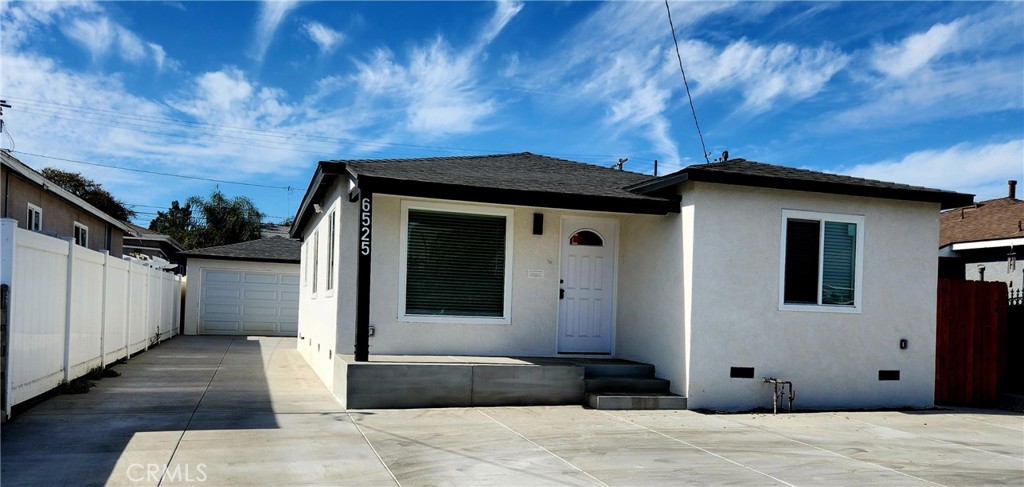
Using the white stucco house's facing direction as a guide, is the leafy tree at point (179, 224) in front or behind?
behind

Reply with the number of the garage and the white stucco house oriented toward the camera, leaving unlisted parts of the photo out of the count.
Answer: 2

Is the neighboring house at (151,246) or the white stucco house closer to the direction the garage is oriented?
the white stucco house

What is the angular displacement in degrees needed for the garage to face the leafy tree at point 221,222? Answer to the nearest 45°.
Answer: approximately 180°

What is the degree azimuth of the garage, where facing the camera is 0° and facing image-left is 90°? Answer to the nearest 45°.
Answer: approximately 0°

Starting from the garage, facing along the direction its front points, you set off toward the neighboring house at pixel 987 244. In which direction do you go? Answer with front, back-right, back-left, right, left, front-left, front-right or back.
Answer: front-left

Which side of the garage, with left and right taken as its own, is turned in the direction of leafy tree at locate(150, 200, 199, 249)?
back

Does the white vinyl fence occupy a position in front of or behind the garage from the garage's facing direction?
in front
